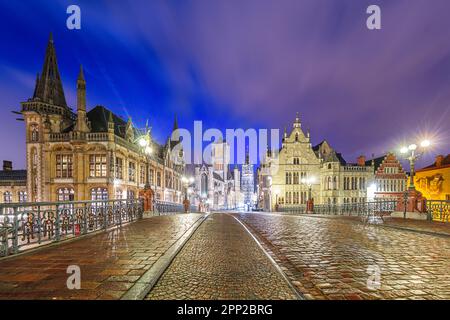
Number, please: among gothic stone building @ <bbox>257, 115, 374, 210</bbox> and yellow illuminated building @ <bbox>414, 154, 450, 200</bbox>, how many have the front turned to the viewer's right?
0

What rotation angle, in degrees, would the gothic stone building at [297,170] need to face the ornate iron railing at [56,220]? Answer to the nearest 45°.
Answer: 0° — it already faces it

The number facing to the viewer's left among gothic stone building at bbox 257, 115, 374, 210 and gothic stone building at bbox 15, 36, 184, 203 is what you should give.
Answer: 0

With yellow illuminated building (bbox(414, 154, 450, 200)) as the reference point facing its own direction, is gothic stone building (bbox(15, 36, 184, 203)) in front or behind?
in front

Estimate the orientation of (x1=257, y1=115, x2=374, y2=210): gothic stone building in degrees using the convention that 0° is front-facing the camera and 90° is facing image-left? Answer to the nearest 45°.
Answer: approximately 0°

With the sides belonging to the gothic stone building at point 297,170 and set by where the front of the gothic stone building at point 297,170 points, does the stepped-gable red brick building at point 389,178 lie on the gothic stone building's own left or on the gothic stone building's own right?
on the gothic stone building's own left
